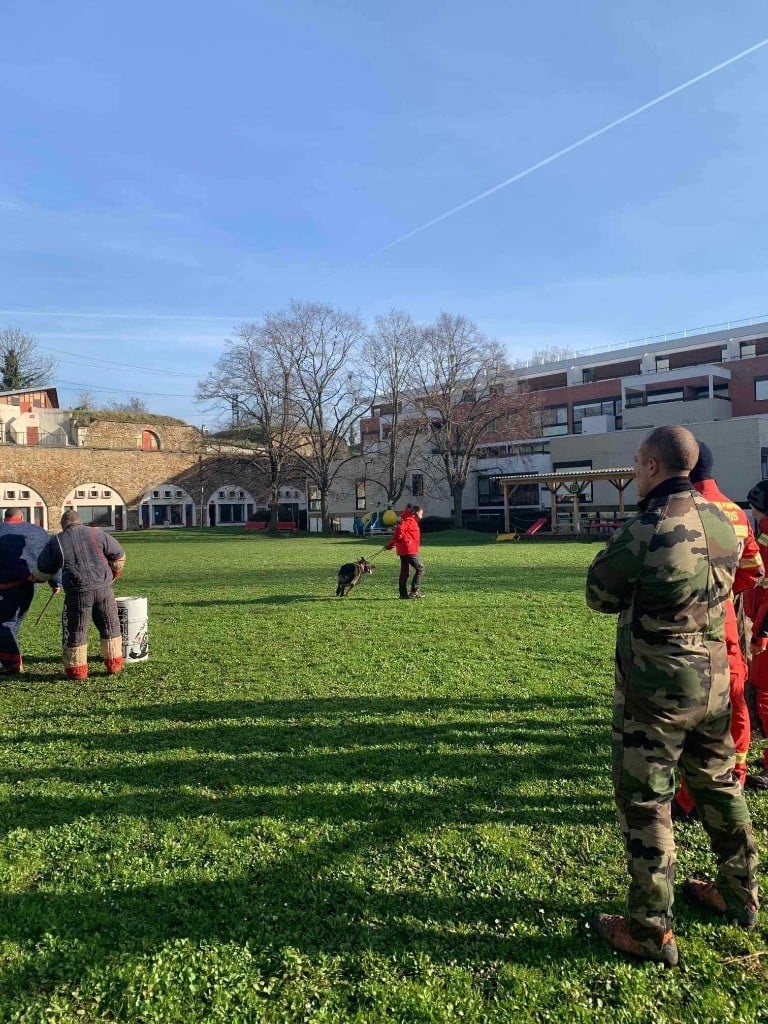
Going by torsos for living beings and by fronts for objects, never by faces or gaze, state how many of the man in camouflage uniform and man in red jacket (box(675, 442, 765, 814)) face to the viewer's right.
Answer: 0

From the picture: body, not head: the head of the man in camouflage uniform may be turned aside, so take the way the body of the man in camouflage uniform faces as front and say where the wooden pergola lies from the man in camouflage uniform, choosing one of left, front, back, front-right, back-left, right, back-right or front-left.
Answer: front-right

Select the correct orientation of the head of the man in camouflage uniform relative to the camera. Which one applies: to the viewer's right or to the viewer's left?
to the viewer's left

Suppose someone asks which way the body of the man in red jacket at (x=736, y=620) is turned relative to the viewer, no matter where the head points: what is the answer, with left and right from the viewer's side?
facing away from the viewer and to the left of the viewer

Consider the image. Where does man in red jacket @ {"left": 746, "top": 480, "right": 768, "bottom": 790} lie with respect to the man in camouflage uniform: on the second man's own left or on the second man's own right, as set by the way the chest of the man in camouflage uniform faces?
on the second man's own right

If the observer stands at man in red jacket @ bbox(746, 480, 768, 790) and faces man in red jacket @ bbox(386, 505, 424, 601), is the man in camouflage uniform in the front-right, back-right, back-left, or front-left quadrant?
back-left

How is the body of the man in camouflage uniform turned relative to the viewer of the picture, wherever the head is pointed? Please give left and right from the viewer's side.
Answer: facing away from the viewer and to the left of the viewer

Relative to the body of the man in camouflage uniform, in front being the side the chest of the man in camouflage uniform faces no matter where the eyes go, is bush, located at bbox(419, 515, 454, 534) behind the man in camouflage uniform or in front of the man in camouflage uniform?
in front
